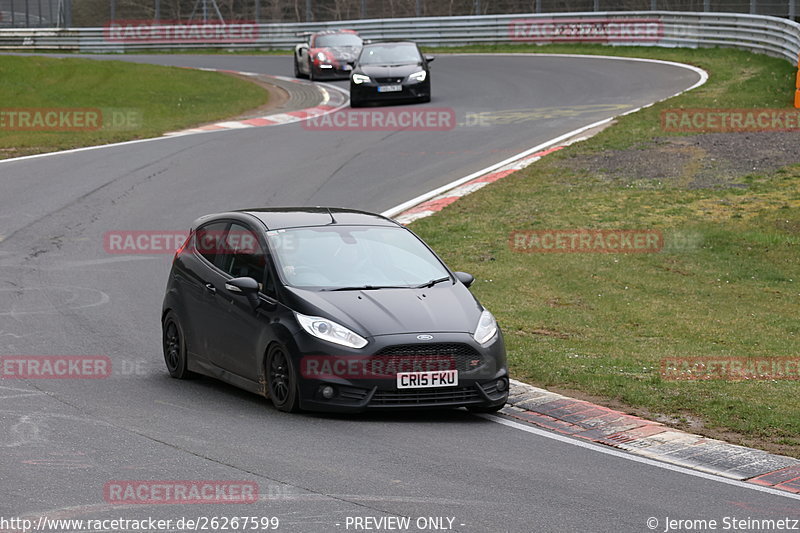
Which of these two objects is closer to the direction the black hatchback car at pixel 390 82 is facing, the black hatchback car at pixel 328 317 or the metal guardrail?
the black hatchback car

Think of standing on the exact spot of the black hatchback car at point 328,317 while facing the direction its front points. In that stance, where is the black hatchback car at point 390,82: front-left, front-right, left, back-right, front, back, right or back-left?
back-left

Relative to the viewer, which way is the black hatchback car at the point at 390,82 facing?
toward the camera

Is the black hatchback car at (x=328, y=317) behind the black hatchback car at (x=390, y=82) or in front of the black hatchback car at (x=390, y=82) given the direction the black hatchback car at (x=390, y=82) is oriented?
in front

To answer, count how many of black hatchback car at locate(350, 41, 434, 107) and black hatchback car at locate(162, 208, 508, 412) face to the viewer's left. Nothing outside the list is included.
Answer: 0

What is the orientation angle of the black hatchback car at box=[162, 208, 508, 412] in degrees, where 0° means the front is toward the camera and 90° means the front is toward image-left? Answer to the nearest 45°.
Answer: approximately 315°
